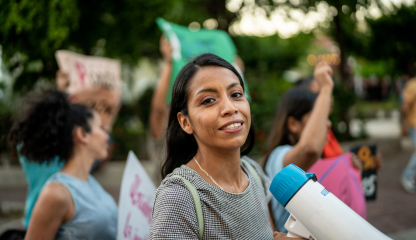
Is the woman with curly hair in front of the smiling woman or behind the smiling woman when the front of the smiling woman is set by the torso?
behind

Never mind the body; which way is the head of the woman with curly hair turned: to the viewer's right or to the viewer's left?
to the viewer's right

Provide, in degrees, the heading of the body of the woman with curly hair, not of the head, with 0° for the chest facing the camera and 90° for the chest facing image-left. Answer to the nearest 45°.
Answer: approximately 270°

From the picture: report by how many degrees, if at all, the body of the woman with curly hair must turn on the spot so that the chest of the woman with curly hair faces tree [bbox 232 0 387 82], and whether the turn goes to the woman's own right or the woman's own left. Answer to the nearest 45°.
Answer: approximately 45° to the woman's own left

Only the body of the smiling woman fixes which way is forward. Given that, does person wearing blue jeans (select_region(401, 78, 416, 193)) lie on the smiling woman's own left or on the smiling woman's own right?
on the smiling woman's own left
